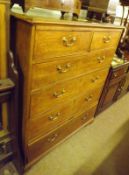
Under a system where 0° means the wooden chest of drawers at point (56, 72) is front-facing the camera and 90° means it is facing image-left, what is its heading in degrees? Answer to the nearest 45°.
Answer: approximately 315°
